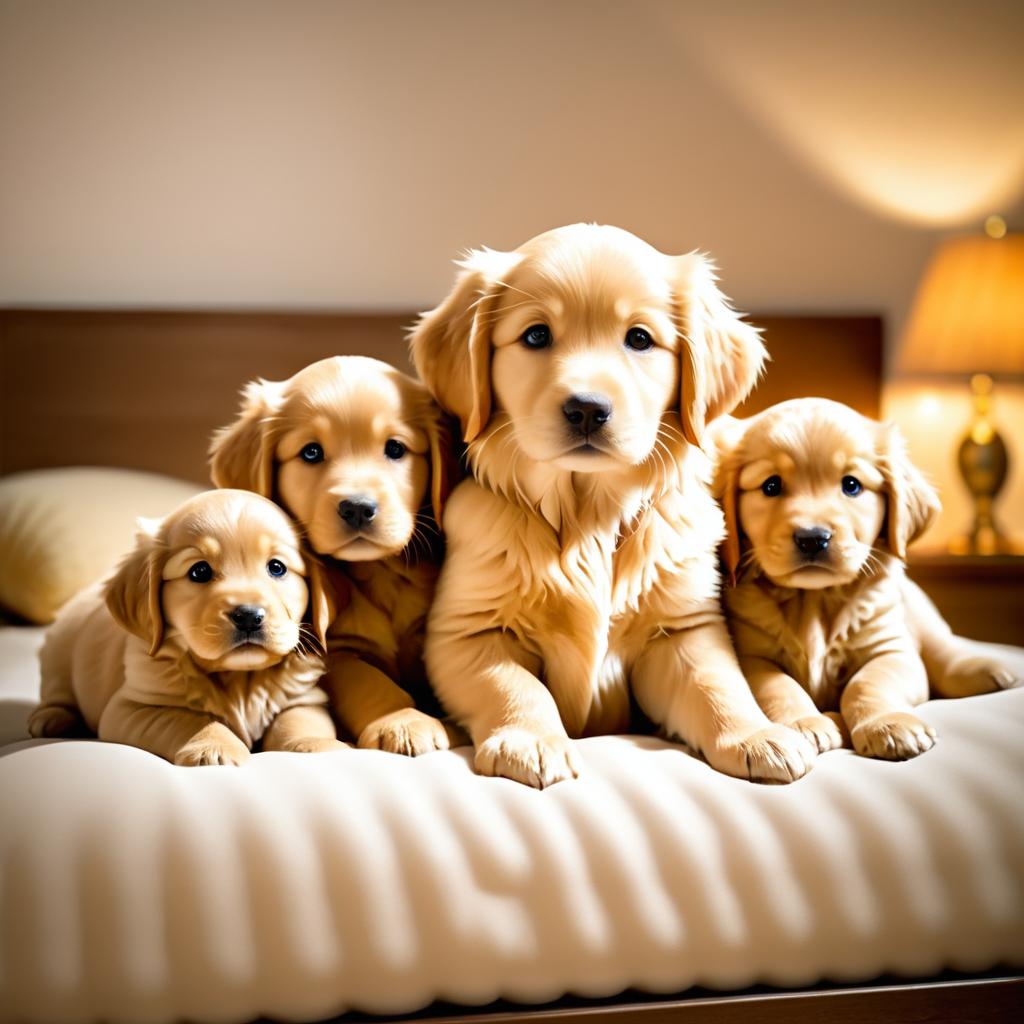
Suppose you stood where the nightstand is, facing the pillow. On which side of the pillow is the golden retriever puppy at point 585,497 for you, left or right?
left

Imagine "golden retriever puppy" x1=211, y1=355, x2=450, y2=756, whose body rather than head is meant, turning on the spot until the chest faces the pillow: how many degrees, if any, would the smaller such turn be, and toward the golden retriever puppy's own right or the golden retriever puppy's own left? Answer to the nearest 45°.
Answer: approximately 135° to the golden retriever puppy's own right

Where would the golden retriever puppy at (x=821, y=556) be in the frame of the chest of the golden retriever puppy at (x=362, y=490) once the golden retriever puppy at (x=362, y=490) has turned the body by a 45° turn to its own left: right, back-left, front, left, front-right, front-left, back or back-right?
front-left

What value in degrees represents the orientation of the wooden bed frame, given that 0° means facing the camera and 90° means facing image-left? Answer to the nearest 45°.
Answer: approximately 0°

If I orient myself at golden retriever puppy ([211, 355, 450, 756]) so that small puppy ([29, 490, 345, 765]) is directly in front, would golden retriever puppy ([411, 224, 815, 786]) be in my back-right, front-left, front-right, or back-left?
back-left
